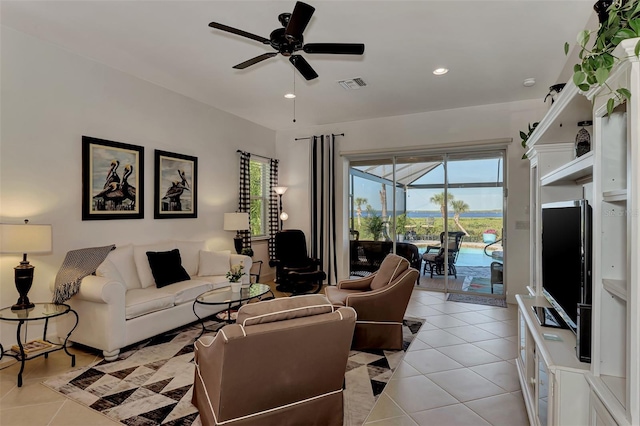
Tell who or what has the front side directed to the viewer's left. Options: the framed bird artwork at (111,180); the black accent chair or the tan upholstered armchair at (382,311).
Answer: the tan upholstered armchair

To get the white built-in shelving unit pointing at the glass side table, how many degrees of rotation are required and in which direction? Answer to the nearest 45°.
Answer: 0° — it already faces it

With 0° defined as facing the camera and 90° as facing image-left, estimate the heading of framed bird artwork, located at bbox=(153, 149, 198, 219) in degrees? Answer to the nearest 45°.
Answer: approximately 315°

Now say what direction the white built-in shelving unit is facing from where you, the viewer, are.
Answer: facing to the left of the viewer

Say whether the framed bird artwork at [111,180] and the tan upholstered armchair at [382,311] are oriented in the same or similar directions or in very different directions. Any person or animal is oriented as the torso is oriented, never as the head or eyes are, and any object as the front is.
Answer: very different directions

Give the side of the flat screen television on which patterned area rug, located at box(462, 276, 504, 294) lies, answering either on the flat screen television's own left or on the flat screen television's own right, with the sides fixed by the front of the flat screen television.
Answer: on the flat screen television's own right

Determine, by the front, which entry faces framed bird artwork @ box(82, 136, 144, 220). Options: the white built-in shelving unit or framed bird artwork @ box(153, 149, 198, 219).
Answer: the white built-in shelving unit

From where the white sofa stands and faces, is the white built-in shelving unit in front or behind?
in front

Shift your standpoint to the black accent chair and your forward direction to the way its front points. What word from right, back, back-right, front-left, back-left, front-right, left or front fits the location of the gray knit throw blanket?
right

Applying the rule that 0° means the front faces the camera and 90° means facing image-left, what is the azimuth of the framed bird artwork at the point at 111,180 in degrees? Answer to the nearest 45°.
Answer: approximately 315°

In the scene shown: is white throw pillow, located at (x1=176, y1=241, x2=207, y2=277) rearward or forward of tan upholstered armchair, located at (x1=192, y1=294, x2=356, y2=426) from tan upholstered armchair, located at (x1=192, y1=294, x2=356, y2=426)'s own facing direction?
forward

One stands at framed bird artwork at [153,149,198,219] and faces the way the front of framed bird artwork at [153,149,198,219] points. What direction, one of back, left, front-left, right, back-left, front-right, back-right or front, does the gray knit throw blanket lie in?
right

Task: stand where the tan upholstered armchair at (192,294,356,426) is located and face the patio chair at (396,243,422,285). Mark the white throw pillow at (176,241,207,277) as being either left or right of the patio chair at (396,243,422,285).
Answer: left
